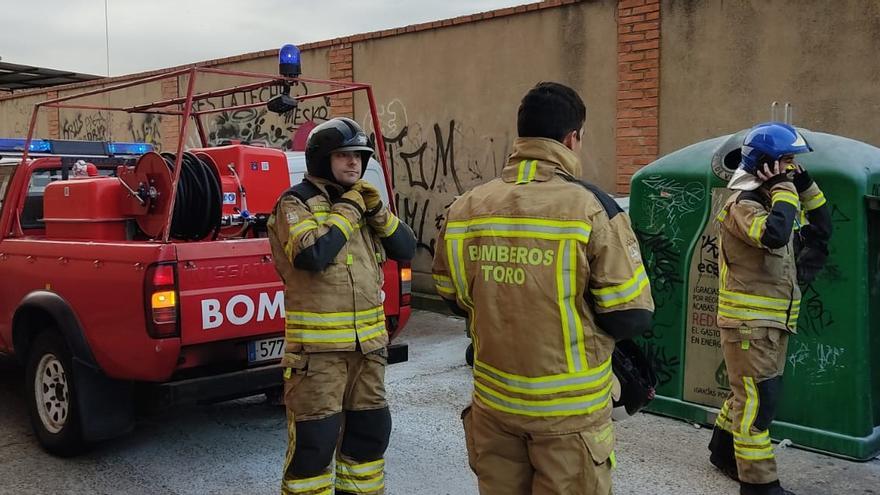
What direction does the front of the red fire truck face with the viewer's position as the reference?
facing away from the viewer and to the left of the viewer

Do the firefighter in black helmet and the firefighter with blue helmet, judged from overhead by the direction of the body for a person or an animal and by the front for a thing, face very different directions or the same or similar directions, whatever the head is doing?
same or similar directions

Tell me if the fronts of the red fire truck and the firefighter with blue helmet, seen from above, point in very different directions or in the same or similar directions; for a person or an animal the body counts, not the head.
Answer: very different directions

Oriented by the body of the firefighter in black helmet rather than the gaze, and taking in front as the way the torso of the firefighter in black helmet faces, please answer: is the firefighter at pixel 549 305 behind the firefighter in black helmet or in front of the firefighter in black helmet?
in front

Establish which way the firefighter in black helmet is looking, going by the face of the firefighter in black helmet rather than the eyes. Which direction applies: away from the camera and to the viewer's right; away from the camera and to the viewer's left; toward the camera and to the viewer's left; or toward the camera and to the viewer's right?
toward the camera and to the viewer's right

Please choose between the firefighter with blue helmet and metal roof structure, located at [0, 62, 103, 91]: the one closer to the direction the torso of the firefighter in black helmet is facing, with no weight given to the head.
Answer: the firefighter with blue helmet

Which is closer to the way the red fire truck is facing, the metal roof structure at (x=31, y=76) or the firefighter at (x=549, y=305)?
the metal roof structure

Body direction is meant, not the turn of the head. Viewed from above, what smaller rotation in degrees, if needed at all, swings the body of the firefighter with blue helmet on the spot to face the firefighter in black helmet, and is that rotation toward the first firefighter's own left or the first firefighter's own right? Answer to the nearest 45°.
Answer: approximately 135° to the first firefighter's own right

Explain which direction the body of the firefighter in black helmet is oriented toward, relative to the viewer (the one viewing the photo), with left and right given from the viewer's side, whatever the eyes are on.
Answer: facing the viewer and to the right of the viewer
